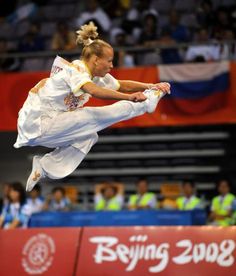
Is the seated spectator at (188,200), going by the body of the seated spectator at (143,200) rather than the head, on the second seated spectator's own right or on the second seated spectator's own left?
on the second seated spectator's own left

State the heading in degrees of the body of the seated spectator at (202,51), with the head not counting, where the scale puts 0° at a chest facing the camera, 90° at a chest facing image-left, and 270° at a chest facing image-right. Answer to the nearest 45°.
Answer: approximately 0°

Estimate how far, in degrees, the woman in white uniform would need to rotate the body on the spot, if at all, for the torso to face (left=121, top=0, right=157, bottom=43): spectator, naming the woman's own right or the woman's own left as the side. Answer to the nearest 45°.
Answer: approximately 90° to the woman's own left

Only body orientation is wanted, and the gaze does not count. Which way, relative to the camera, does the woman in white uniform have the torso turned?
to the viewer's right

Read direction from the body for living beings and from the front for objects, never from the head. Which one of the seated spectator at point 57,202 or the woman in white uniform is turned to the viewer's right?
the woman in white uniform

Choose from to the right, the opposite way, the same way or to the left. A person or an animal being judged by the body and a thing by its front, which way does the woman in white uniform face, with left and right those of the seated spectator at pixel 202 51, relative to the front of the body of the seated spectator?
to the left

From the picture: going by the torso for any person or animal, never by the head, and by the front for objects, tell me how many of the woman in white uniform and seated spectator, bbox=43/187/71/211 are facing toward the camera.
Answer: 1

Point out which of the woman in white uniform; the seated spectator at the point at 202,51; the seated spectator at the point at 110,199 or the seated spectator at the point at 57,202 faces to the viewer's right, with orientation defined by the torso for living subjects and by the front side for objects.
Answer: the woman in white uniform

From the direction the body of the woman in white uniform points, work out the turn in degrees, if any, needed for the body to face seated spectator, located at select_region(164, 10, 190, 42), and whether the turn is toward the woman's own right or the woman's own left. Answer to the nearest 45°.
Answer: approximately 90° to the woman's own left

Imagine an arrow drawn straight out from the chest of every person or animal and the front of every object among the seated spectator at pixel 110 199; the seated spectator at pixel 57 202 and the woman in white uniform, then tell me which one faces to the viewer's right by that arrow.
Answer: the woman in white uniform

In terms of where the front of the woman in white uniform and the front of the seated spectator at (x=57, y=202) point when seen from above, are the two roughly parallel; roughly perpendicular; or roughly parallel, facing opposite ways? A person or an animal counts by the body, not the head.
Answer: roughly perpendicular
